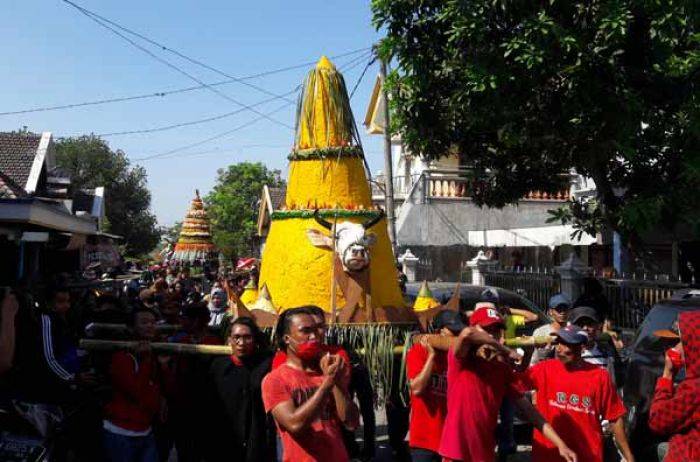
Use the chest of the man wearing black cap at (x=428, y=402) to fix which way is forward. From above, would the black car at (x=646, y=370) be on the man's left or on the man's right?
on the man's left

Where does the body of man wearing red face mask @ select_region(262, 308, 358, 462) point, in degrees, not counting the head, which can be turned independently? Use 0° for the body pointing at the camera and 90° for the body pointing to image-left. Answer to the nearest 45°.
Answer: approximately 315°

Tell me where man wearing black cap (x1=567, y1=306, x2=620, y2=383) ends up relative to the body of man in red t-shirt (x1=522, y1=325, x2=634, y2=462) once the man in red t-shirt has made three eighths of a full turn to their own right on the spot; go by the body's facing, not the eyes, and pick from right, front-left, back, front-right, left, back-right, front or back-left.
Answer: front-right

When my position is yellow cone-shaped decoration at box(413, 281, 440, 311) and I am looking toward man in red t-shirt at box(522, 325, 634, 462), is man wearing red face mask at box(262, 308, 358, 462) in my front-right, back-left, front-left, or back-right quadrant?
front-right

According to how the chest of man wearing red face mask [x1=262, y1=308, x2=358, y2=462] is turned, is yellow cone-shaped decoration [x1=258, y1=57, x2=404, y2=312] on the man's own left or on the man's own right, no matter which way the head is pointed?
on the man's own left

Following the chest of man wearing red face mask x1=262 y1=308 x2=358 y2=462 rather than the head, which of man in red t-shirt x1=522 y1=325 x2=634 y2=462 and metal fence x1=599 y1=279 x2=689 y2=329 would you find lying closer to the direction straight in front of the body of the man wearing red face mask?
the man in red t-shirt

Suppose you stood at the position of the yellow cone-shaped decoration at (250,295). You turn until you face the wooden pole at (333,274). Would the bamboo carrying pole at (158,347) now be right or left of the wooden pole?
right

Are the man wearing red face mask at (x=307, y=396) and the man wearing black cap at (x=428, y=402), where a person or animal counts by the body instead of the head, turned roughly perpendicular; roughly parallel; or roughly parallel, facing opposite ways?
roughly parallel

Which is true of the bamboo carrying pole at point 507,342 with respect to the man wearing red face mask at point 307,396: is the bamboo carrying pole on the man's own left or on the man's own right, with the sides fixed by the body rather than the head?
on the man's own left

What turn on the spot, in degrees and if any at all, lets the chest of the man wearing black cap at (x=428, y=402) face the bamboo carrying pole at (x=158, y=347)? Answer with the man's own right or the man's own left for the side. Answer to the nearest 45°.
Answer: approximately 135° to the man's own right

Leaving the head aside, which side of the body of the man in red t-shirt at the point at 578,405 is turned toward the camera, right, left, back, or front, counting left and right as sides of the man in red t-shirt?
front

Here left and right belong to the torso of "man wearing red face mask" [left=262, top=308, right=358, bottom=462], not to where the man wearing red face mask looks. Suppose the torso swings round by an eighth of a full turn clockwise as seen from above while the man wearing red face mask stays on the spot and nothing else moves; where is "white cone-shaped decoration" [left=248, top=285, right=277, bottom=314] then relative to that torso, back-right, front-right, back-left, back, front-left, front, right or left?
back

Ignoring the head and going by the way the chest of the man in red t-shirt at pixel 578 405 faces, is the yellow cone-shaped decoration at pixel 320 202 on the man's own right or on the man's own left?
on the man's own right

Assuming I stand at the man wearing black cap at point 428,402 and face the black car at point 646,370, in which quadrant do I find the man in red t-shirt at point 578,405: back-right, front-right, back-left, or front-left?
front-right
